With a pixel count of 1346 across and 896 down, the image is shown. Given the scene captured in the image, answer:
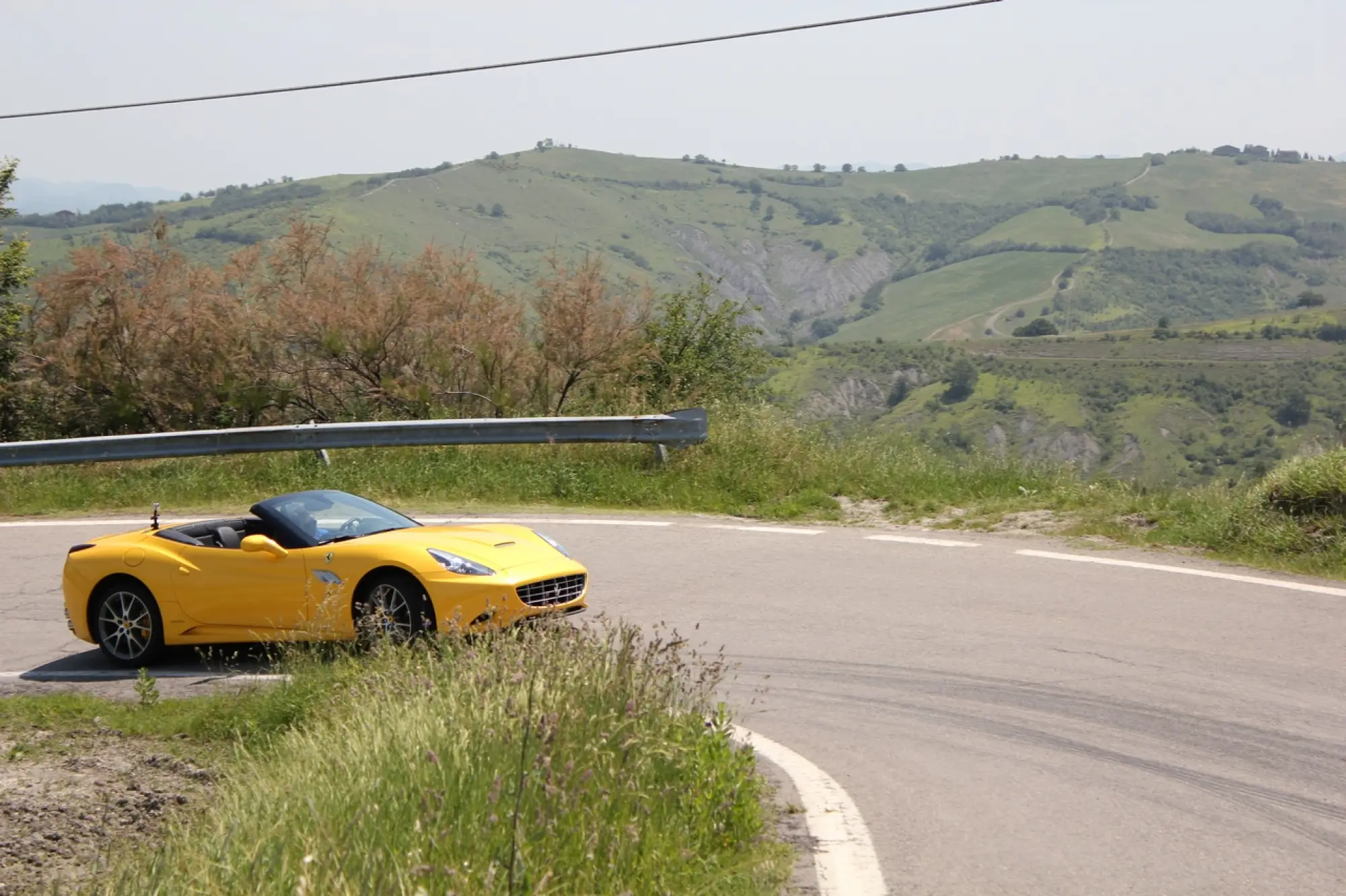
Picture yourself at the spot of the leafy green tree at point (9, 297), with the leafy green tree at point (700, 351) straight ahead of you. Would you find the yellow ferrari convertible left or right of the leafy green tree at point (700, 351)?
right

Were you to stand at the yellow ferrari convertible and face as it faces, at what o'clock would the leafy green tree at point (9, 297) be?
The leafy green tree is roughly at 7 o'clock from the yellow ferrari convertible.

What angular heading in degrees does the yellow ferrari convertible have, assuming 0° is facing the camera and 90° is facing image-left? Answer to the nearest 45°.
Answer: approximately 315°

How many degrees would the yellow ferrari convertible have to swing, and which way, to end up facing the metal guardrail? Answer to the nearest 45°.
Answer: approximately 135° to its left

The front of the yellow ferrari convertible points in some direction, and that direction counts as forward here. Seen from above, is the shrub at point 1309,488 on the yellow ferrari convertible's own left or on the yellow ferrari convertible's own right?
on the yellow ferrari convertible's own left

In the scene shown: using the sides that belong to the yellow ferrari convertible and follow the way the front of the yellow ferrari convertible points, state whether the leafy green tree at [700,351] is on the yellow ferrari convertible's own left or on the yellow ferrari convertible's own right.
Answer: on the yellow ferrari convertible's own left

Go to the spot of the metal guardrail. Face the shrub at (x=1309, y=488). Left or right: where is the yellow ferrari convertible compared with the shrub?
right
